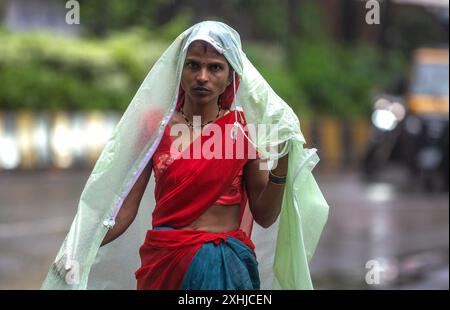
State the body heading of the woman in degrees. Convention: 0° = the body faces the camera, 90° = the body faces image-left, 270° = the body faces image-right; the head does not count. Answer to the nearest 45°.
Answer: approximately 0°

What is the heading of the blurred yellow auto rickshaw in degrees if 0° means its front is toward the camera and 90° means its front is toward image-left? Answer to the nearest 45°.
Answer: approximately 0°

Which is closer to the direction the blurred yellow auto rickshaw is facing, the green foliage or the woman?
the woman

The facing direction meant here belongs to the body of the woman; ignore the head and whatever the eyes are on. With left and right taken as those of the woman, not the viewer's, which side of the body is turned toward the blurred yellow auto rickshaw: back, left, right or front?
back

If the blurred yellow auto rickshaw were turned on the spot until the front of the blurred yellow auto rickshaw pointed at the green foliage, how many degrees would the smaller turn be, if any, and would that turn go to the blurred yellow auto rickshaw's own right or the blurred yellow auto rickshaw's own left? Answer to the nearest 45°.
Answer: approximately 90° to the blurred yellow auto rickshaw's own right

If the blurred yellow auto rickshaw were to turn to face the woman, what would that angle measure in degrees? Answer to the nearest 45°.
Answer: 0° — it already faces them

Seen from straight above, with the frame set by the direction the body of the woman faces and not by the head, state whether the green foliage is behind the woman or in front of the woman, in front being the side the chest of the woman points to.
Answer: behind

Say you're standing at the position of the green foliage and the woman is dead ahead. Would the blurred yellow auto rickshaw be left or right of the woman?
left

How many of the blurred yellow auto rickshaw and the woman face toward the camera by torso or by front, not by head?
2
